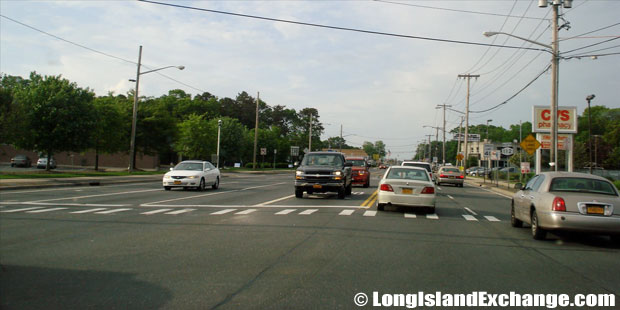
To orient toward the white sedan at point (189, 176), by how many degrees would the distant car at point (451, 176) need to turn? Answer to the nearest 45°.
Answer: approximately 135° to its left

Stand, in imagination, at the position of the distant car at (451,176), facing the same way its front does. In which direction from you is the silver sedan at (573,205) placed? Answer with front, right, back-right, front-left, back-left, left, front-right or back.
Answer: back

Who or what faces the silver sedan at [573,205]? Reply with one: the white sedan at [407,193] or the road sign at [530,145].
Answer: the road sign

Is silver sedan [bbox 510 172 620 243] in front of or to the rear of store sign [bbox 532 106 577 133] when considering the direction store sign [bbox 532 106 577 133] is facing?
in front

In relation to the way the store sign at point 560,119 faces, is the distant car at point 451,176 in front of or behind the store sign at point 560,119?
in front

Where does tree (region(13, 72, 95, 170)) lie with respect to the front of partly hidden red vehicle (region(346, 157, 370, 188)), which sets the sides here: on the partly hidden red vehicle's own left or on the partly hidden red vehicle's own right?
on the partly hidden red vehicle's own right

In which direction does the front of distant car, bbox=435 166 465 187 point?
away from the camera

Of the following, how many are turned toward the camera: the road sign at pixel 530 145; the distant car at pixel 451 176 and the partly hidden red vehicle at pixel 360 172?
2

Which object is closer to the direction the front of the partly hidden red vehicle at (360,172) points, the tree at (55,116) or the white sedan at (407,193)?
the white sedan

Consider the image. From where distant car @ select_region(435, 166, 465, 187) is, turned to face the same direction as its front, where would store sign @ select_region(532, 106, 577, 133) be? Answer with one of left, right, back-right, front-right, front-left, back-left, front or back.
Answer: front-right

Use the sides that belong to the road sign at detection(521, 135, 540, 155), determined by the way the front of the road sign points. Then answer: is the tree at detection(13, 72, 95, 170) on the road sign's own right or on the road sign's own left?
on the road sign's own right

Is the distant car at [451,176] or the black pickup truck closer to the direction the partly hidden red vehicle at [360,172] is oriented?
the black pickup truck

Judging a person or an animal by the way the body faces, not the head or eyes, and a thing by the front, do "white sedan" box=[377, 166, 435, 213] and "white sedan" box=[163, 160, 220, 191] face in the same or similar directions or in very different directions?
very different directions

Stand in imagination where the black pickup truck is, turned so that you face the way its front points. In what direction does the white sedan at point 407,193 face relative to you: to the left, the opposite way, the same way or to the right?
the opposite way

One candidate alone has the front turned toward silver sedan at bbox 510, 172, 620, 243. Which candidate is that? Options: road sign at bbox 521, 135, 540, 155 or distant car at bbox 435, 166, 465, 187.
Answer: the road sign
